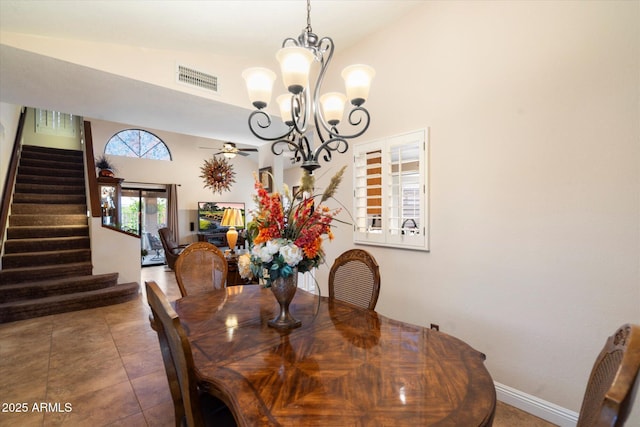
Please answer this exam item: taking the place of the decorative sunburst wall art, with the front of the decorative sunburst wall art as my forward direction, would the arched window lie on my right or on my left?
on my right

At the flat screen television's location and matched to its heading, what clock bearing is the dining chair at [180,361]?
The dining chair is roughly at 12 o'clock from the flat screen television.

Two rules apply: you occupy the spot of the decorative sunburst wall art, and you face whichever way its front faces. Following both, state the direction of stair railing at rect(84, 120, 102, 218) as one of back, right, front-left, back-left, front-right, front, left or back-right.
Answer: front-right

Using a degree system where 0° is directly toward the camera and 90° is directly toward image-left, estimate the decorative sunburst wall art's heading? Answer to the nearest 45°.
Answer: approximately 0°

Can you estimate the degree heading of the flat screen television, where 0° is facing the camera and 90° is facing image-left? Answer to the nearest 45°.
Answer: approximately 0°

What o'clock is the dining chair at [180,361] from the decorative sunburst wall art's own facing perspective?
The dining chair is roughly at 12 o'clock from the decorative sunburst wall art.

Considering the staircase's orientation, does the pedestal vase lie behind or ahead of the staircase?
ahead

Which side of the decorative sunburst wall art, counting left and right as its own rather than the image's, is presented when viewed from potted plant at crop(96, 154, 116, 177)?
right

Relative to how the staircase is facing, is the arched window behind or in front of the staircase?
behind

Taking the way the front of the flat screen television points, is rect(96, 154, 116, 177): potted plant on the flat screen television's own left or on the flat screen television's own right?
on the flat screen television's own right

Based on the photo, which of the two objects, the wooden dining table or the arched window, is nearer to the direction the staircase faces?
the wooden dining table

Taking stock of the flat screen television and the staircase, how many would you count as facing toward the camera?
2
